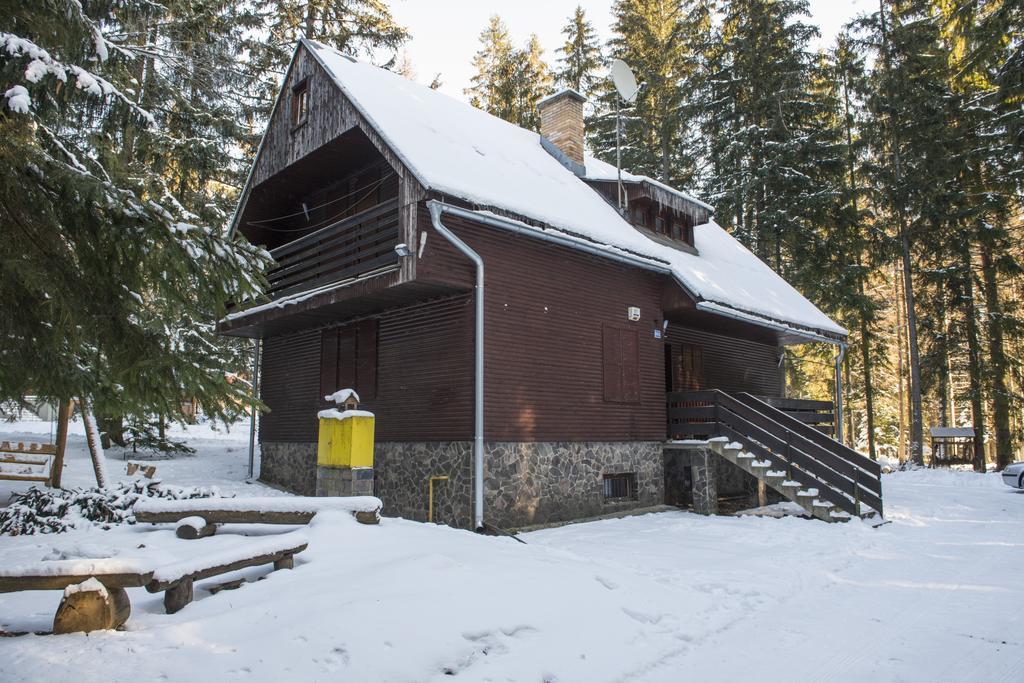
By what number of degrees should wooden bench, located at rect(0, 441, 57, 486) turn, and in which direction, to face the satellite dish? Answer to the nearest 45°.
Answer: approximately 90° to its left

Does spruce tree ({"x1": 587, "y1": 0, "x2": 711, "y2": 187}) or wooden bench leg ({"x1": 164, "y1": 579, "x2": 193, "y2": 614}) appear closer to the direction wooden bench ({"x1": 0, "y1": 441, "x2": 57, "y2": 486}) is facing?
the wooden bench leg

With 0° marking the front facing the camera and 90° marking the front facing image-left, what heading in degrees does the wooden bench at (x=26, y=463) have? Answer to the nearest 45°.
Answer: approximately 0°

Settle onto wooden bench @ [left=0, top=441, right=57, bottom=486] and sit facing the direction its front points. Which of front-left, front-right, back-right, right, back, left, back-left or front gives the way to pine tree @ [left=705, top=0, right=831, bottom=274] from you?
left

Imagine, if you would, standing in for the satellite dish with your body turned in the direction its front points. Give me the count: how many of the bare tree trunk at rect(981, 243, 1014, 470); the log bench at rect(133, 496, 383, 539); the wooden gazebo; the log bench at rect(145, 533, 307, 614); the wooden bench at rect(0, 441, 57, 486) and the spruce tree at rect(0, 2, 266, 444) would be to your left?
2

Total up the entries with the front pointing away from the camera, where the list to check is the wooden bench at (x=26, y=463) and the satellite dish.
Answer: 0

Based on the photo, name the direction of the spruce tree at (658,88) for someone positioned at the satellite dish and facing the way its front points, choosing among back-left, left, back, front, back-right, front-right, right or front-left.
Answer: back-left

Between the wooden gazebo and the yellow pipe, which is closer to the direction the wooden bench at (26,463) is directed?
the yellow pipe

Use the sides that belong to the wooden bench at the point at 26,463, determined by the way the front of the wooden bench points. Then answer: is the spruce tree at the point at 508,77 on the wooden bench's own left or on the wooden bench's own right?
on the wooden bench's own left

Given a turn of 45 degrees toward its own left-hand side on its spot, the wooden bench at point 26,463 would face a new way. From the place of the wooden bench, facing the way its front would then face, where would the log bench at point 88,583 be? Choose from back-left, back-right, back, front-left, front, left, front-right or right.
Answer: front-right
